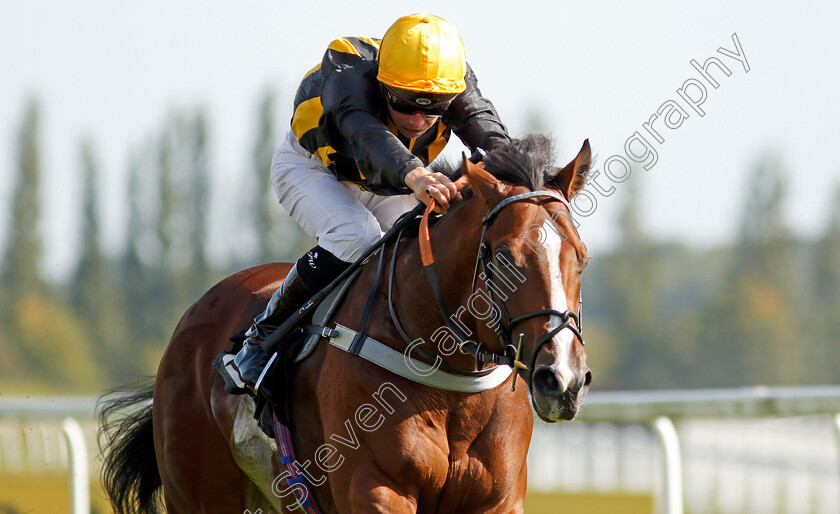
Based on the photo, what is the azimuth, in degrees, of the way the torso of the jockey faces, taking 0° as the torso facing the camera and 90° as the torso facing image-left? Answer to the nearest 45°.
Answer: approximately 315°

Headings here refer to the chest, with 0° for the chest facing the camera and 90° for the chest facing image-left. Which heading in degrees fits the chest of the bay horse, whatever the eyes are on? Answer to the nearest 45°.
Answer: approximately 315°

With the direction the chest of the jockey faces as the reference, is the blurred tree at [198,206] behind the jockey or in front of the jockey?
behind

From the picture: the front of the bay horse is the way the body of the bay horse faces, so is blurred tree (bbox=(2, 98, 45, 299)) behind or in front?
behind
